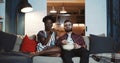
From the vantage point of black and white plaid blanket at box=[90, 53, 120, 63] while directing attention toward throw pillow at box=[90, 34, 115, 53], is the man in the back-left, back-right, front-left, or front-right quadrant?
front-left

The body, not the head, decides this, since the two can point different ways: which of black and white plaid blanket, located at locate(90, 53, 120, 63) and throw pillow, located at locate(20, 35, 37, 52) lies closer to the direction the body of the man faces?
the black and white plaid blanket

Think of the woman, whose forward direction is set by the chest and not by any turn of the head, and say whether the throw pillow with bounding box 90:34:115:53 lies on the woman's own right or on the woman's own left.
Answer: on the woman's own left

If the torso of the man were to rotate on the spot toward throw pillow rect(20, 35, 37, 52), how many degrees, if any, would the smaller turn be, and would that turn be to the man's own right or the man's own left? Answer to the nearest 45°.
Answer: approximately 135° to the man's own right

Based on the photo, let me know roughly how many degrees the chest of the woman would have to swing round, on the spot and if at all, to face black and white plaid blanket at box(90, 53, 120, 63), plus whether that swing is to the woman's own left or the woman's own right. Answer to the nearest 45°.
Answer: approximately 45° to the woman's own left

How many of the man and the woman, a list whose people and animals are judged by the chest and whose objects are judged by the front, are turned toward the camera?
2

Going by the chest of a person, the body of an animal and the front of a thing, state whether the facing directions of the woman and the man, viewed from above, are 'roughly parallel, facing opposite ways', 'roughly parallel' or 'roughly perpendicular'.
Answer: roughly parallel

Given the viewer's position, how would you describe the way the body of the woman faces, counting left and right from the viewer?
facing the viewer

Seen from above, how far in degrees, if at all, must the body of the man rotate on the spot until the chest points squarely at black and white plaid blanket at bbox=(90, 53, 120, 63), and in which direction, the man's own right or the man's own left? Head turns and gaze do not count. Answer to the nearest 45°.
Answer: approximately 45° to the man's own left
